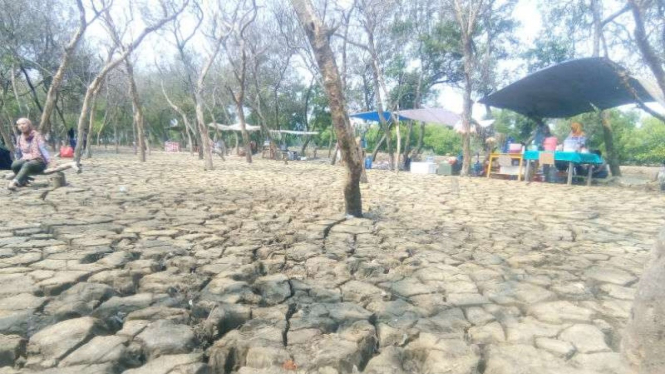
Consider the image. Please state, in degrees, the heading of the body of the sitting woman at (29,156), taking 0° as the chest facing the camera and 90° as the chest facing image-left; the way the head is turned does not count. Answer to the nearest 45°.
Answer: approximately 45°

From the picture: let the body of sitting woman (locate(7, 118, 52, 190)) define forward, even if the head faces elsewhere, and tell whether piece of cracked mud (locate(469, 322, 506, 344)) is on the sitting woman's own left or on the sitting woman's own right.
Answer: on the sitting woman's own left

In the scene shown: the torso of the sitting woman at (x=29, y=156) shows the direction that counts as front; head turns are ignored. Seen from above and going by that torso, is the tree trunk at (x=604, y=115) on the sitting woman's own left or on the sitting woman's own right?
on the sitting woman's own left

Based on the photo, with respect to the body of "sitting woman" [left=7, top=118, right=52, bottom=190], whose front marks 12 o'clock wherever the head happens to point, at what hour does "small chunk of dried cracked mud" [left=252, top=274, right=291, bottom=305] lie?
The small chunk of dried cracked mud is roughly at 10 o'clock from the sitting woman.

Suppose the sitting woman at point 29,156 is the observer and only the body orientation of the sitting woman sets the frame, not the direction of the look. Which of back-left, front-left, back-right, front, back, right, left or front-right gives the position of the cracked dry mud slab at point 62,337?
front-left

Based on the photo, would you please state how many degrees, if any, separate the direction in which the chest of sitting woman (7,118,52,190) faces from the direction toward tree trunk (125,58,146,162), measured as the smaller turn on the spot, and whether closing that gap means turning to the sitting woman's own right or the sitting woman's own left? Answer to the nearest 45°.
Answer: approximately 180°

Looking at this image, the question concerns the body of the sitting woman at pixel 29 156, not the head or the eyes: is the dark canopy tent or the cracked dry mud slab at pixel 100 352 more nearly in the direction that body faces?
the cracked dry mud slab

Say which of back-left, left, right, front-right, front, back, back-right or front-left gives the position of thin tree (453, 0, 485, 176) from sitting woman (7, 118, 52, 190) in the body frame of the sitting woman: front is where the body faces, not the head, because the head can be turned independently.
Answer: back-left

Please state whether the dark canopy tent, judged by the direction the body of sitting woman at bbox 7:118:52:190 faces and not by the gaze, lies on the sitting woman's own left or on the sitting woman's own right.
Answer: on the sitting woman's own left

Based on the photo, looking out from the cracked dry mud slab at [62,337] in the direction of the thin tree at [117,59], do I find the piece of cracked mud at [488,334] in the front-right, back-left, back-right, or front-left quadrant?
back-right

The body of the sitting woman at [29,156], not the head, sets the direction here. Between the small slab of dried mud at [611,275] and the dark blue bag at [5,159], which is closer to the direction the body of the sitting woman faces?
the small slab of dried mud

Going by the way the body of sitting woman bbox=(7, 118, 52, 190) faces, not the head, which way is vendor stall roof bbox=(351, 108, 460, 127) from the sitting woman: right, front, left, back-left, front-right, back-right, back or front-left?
back-left

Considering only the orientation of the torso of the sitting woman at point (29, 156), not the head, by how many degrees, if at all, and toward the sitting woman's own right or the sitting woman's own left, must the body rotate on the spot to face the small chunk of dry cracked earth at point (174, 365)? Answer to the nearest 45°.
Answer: approximately 45° to the sitting woman's own left

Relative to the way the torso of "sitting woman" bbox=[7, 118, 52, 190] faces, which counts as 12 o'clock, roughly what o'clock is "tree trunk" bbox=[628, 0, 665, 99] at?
The tree trunk is roughly at 9 o'clock from the sitting woman.

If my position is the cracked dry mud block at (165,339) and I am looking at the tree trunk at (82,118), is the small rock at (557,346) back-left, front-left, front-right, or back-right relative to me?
back-right
